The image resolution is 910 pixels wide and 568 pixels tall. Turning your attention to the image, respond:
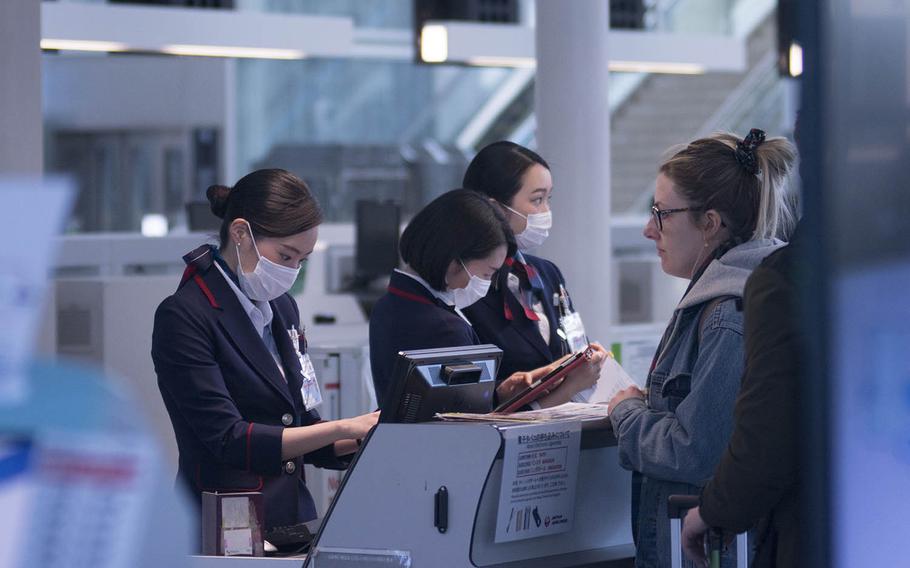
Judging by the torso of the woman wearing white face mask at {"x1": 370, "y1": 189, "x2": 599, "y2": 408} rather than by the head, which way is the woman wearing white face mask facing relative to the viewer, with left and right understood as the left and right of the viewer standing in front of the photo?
facing to the right of the viewer

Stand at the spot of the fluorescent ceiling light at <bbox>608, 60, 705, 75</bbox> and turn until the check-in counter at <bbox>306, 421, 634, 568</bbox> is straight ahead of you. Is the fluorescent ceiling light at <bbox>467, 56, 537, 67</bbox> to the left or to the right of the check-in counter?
right

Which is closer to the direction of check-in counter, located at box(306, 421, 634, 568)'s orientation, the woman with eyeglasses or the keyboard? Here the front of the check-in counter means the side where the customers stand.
the woman with eyeglasses

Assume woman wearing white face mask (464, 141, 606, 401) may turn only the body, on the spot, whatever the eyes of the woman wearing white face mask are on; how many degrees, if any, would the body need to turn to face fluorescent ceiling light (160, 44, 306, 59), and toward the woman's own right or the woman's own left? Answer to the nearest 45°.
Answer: approximately 180°

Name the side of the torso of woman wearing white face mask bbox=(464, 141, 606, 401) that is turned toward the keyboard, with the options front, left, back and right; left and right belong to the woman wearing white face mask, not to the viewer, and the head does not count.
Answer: right

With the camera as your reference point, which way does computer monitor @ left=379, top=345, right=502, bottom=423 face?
facing away from the viewer and to the left of the viewer

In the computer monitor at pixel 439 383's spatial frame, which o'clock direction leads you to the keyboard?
The keyboard is roughly at 11 o'clock from the computer monitor.

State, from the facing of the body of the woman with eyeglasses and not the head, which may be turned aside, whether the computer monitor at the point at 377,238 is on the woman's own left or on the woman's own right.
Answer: on the woman's own right

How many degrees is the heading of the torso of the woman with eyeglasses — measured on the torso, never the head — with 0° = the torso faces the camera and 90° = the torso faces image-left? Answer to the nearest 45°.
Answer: approximately 90°

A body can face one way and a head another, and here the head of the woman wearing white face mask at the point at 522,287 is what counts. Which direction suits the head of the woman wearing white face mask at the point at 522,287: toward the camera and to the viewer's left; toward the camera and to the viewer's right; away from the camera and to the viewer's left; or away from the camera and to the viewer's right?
toward the camera and to the viewer's right

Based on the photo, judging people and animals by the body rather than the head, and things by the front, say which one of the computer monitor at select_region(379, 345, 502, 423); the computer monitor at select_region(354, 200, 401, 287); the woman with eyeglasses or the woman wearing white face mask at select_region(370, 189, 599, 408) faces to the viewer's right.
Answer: the woman wearing white face mask

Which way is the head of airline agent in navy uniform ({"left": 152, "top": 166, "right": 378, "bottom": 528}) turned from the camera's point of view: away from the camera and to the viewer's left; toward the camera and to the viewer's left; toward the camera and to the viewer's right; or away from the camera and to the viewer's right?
toward the camera and to the viewer's right

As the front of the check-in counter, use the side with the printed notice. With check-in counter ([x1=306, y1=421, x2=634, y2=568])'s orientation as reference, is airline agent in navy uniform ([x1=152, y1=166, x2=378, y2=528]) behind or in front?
behind
